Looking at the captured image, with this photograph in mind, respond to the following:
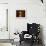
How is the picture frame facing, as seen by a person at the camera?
facing the viewer
